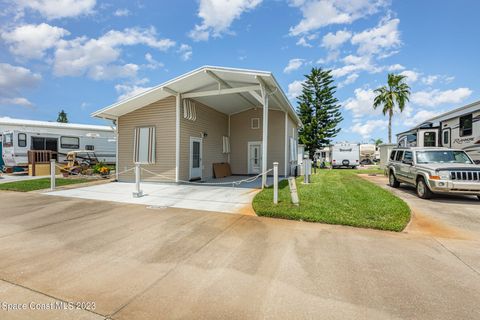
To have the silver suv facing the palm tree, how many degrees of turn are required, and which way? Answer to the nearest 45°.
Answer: approximately 135° to its left

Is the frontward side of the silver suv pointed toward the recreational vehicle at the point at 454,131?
no

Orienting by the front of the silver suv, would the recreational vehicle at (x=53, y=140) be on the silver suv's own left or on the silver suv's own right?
on the silver suv's own right

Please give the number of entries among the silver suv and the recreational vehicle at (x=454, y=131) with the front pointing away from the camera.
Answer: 0

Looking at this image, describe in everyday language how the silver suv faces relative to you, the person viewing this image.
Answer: facing the viewer and to the right of the viewer

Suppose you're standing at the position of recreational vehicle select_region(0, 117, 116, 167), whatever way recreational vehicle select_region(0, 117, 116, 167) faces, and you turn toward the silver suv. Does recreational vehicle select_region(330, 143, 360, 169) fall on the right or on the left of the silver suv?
left

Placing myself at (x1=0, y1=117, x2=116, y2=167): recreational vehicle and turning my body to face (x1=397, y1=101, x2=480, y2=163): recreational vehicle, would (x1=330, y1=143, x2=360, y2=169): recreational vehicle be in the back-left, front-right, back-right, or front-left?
front-left
